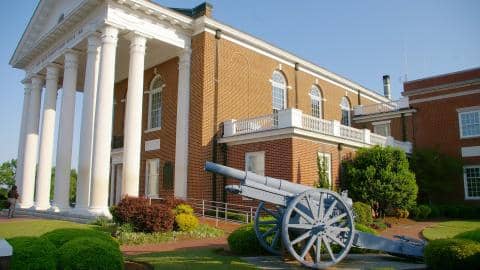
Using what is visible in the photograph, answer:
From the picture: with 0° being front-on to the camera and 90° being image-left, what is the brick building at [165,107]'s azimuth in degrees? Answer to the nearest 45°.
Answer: approximately 45°

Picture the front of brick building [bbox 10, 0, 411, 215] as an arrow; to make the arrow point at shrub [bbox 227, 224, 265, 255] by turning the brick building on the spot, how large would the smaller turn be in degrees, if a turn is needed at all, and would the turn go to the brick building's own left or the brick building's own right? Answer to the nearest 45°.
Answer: approximately 45° to the brick building's own left

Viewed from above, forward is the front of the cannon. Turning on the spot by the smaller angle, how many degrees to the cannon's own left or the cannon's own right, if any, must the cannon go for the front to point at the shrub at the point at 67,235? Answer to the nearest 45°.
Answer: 0° — it already faces it

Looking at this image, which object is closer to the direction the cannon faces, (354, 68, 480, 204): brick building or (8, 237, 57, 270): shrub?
the shrub
